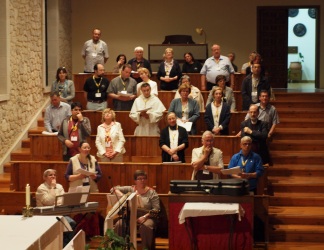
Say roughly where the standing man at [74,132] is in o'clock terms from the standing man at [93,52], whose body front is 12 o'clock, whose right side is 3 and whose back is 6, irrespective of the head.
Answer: the standing man at [74,132] is roughly at 12 o'clock from the standing man at [93,52].

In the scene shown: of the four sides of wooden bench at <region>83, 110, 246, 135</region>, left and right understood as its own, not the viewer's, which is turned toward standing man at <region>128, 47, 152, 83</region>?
back

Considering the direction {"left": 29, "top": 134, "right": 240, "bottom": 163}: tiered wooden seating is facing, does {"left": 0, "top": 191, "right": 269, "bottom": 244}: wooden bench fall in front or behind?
in front

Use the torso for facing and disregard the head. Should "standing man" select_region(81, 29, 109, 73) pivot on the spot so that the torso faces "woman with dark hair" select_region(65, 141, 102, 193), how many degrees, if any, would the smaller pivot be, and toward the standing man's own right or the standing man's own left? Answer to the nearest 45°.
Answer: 0° — they already face them

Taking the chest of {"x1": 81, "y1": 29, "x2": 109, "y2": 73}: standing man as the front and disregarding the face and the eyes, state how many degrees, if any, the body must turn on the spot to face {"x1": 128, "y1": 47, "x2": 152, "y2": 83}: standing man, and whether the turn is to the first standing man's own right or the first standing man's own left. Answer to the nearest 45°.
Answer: approximately 45° to the first standing man's own left

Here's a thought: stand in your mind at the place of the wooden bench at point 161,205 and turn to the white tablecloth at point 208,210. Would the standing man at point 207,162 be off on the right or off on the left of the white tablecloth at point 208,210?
left

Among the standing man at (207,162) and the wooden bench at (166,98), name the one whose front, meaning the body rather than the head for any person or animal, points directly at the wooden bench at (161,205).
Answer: the wooden bench at (166,98)

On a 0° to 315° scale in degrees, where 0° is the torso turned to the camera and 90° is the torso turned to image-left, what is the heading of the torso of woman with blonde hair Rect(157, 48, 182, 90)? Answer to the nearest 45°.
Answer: approximately 0°

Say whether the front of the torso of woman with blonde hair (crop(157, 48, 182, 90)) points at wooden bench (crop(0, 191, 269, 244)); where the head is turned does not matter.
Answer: yes

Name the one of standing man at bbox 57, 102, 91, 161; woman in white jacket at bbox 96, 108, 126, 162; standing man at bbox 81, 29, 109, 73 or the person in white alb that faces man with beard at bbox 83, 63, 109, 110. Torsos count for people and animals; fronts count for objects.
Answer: standing man at bbox 81, 29, 109, 73

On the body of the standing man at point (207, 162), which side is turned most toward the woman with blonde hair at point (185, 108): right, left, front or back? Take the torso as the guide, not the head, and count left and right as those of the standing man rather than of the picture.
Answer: back

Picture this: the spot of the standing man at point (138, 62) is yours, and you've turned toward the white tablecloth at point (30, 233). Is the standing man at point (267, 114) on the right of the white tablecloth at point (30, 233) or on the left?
left

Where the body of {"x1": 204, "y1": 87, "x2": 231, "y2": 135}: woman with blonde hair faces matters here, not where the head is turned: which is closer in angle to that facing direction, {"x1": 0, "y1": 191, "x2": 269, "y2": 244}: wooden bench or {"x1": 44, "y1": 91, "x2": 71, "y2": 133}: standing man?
the wooden bench

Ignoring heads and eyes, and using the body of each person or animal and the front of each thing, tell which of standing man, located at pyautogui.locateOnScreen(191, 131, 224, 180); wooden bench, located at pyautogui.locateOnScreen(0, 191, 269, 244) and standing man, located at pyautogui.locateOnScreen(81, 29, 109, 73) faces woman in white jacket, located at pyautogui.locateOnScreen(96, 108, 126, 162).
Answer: standing man, located at pyautogui.locateOnScreen(81, 29, 109, 73)
